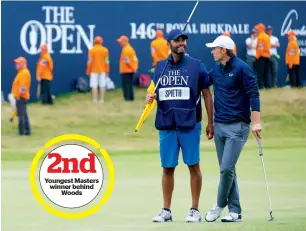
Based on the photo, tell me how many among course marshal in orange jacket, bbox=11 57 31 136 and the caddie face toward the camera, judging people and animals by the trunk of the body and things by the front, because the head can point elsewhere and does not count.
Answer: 1

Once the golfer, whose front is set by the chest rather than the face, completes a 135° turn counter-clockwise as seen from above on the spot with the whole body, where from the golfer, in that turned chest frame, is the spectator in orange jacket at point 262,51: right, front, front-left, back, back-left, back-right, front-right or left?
left

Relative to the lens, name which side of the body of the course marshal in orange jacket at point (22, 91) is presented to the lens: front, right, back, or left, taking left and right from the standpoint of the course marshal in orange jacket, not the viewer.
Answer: left

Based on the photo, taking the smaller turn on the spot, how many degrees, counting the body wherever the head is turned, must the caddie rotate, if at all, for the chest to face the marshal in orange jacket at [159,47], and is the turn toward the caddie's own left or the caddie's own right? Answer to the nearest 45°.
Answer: approximately 180°

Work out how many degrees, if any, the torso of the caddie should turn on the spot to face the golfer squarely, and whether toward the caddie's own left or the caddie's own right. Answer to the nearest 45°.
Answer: approximately 90° to the caddie's own left

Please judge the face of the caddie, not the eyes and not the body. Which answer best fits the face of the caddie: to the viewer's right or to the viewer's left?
to the viewer's right

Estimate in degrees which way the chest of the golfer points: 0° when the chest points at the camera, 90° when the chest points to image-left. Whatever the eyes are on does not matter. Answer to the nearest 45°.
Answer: approximately 45°

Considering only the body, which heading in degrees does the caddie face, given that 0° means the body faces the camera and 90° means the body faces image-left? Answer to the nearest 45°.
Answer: approximately 0°

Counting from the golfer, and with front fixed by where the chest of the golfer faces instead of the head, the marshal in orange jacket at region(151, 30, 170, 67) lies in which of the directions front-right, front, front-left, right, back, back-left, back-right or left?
back-right

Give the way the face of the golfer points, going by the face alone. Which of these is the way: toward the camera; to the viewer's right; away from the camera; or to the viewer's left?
to the viewer's left

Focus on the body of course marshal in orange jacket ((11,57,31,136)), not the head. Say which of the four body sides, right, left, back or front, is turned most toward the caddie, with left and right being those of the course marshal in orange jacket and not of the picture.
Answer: left
